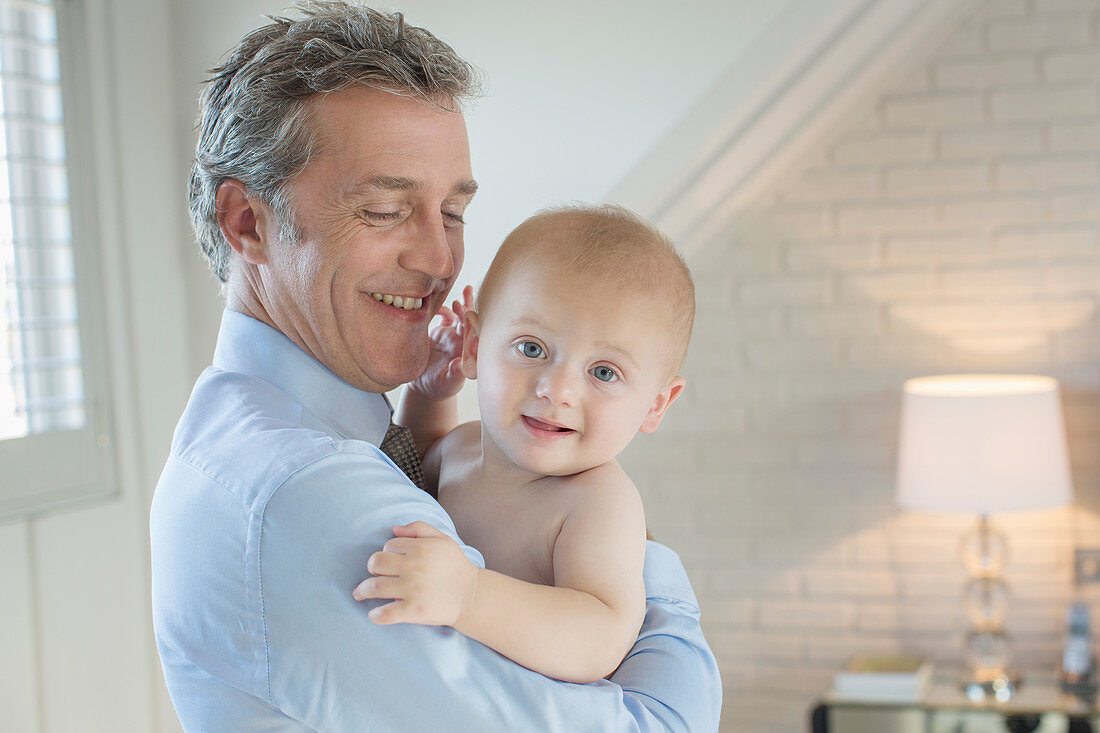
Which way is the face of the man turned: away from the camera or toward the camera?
toward the camera

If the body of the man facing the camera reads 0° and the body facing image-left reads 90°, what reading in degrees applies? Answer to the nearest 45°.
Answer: approximately 270°

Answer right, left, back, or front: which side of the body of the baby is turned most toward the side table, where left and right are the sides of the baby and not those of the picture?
back

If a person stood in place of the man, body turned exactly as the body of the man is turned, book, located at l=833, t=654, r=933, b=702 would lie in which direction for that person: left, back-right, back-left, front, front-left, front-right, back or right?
front-left

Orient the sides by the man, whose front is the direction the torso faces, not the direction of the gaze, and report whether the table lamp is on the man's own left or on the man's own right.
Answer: on the man's own left

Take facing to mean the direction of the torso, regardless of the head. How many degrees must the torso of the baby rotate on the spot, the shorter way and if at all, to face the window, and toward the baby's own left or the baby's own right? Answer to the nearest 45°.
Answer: approximately 90° to the baby's own right

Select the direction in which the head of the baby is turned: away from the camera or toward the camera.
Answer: toward the camera

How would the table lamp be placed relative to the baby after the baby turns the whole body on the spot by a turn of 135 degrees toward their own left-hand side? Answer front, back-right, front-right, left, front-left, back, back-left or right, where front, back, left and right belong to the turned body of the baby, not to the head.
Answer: front-left

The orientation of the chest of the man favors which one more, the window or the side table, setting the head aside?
the side table

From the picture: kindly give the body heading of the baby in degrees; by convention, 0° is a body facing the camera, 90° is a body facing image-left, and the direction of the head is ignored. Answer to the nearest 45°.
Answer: approximately 45°

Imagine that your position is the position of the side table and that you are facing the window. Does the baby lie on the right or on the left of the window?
left
